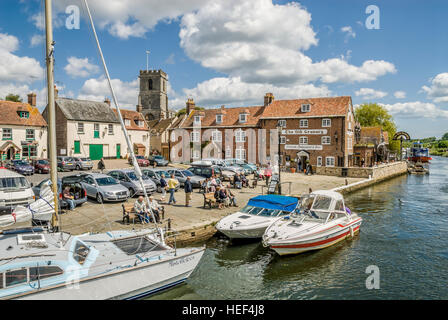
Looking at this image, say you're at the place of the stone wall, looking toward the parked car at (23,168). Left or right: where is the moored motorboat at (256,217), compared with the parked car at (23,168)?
left

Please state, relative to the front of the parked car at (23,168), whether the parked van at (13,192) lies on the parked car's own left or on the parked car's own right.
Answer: on the parked car's own right

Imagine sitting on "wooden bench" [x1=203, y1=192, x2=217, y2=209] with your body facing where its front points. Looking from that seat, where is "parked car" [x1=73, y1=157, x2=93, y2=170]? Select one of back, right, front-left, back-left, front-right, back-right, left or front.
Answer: back

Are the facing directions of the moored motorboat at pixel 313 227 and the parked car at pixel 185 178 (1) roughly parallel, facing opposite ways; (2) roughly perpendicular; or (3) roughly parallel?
roughly perpendicular

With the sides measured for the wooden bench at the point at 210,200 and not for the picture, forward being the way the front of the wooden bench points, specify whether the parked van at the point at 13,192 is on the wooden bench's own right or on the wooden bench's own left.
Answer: on the wooden bench's own right

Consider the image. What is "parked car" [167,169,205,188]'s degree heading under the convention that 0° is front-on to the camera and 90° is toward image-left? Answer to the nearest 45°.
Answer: approximately 315°

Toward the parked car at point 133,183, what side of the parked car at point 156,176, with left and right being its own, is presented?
right
